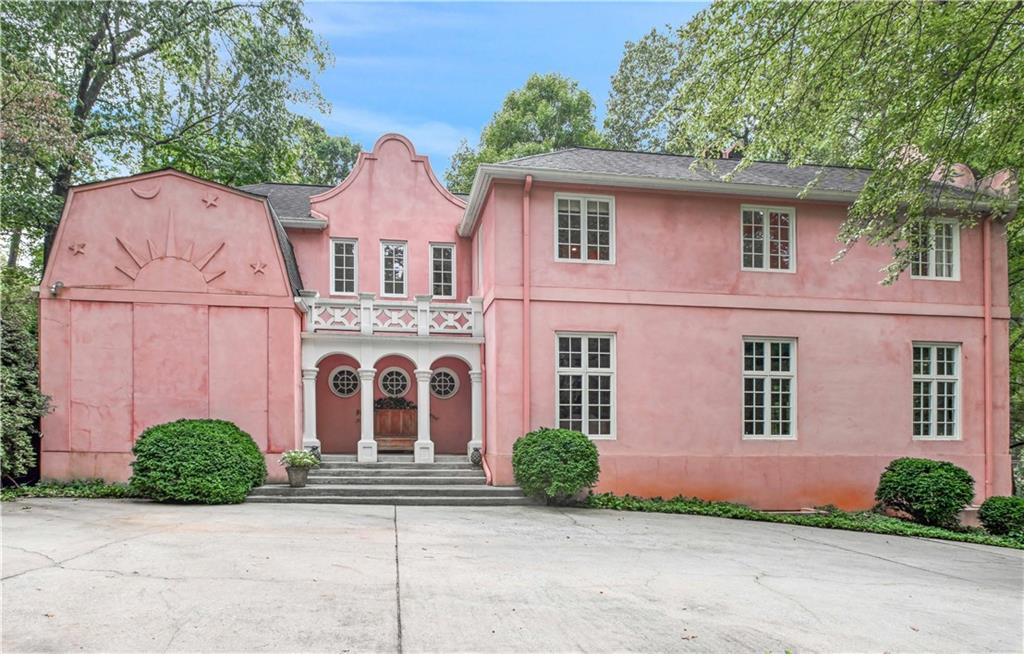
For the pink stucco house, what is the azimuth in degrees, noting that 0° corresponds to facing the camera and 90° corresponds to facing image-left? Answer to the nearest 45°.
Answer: approximately 0°

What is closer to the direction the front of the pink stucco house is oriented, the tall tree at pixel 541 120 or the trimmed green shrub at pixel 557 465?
the trimmed green shrub

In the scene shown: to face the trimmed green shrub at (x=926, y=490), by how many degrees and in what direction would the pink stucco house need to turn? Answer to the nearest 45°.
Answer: approximately 90° to its left

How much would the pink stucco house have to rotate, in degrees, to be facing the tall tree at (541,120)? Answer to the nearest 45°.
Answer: approximately 180°
